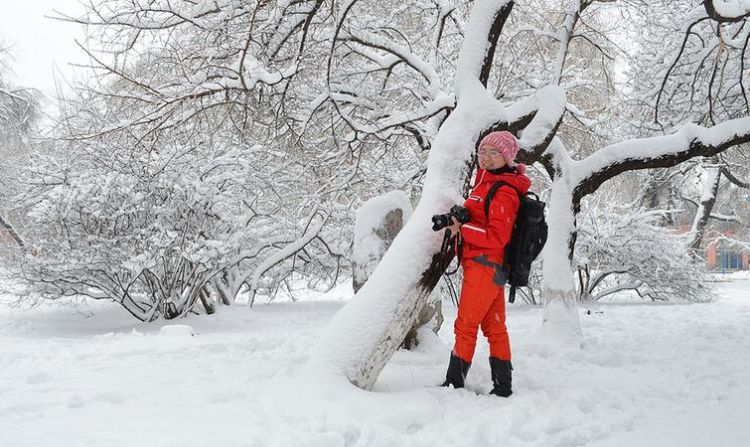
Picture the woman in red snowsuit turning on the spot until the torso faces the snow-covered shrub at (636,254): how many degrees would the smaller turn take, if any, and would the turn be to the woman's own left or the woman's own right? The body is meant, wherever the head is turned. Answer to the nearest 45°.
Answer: approximately 90° to the woman's own right

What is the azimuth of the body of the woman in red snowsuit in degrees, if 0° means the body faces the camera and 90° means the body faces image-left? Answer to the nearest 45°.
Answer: approximately 90°

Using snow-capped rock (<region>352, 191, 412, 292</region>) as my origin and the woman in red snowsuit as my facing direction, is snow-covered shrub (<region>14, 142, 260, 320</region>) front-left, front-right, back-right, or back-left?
back-right

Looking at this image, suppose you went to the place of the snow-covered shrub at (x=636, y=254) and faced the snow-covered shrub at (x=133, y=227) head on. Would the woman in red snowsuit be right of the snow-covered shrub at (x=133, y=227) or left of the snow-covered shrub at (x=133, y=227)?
left

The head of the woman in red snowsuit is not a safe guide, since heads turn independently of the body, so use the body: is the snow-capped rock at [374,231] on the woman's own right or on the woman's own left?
on the woman's own right
